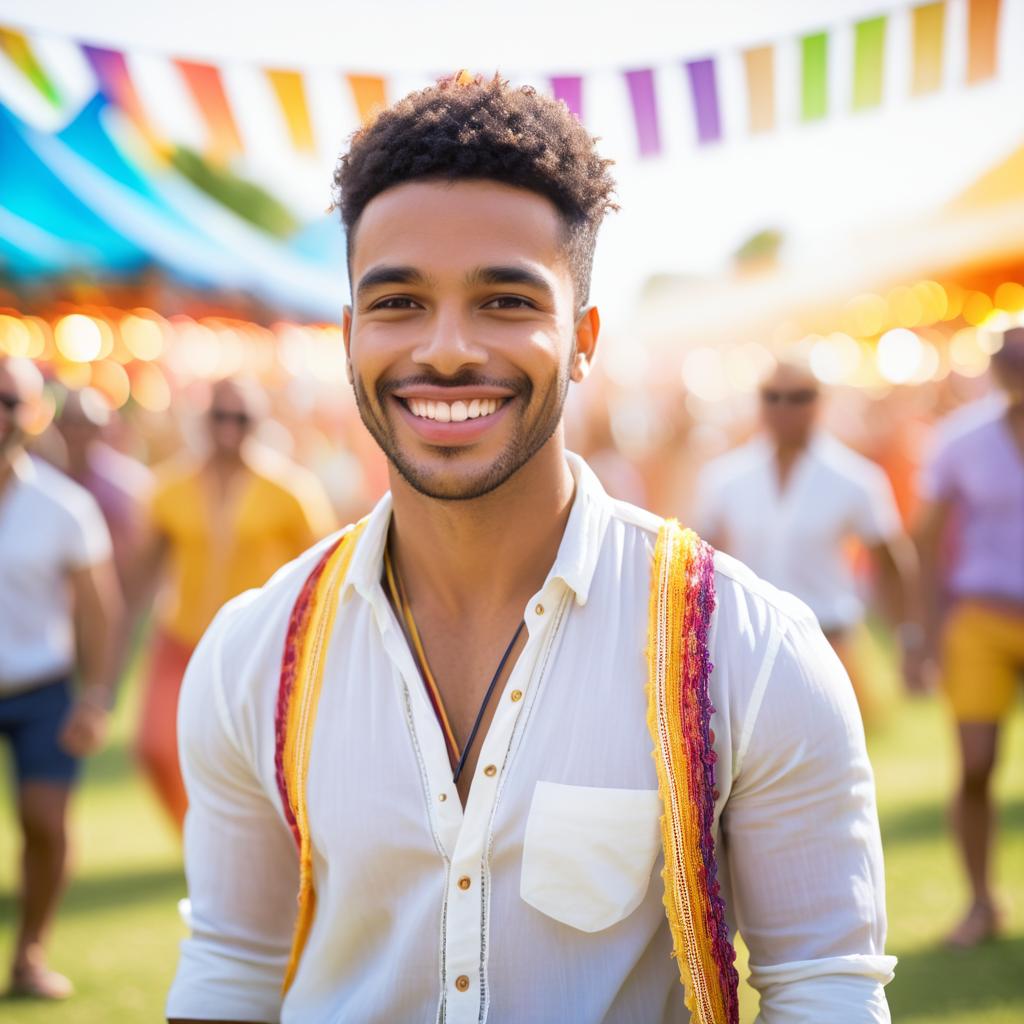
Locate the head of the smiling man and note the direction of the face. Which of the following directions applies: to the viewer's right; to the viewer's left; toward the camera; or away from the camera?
toward the camera

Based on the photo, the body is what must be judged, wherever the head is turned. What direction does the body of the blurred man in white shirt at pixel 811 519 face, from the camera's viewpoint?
toward the camera

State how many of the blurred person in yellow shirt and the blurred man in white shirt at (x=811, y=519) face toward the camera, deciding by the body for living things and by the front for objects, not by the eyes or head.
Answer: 2

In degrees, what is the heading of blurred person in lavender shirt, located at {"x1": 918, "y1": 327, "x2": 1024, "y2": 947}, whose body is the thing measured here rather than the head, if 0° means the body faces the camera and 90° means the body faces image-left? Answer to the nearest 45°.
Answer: approximately 0°

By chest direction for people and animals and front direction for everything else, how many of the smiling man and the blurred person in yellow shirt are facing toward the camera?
2

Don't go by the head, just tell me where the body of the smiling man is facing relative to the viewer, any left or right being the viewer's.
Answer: facing the viewer

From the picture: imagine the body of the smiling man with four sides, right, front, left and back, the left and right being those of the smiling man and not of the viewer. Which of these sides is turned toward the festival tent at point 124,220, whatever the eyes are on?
back

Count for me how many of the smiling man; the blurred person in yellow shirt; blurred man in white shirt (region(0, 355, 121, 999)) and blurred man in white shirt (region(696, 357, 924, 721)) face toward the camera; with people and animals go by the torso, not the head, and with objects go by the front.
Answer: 4

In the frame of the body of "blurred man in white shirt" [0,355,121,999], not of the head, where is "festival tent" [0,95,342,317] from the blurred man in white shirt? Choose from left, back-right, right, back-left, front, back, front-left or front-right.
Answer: back

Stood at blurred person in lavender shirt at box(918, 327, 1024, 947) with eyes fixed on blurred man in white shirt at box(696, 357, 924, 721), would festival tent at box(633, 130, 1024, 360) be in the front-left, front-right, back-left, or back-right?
front-right

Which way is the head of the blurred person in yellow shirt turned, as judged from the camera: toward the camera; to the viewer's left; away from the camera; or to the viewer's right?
toward the camera

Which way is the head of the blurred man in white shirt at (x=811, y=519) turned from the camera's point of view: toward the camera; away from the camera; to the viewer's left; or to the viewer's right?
toward the camera

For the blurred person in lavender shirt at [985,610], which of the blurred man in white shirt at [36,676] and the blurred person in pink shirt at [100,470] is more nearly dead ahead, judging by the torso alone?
the blurred man in white shirt

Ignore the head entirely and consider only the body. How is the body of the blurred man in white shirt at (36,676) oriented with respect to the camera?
toward the camera

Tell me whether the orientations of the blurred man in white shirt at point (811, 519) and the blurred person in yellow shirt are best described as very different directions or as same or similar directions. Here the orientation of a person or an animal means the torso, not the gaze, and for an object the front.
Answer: same or similar directions
